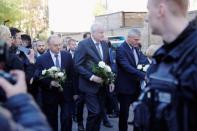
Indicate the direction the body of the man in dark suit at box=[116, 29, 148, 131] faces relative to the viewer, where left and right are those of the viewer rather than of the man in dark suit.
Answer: facing the viewer and to the right of the viewer

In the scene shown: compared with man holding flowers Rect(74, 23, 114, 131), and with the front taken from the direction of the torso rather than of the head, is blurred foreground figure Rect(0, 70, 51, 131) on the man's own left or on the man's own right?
on the man's own right

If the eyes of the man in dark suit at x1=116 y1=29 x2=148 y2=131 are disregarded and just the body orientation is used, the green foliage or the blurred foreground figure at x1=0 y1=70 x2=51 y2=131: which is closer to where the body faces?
the blurred foreground figure

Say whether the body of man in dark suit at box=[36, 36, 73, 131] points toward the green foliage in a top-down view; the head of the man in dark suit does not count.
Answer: no

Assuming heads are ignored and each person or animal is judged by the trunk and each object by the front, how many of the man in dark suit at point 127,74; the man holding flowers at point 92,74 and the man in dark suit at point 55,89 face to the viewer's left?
0

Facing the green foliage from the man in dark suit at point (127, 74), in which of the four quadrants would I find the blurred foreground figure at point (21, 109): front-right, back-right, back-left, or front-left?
back-left

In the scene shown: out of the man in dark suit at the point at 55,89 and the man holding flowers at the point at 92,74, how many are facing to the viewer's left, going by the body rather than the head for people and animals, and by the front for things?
0

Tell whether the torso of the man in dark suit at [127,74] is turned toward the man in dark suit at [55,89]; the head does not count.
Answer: no

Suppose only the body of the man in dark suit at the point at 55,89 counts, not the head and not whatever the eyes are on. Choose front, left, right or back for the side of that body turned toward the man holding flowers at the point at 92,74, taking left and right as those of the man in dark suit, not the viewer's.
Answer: left

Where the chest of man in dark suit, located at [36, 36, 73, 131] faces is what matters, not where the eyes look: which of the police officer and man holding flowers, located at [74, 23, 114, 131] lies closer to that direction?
the police officer

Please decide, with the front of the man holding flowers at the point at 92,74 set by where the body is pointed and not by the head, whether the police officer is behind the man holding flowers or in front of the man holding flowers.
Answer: in front

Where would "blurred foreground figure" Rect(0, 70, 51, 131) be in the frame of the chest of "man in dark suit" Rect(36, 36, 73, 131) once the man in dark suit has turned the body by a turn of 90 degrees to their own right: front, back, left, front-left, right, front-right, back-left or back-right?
left

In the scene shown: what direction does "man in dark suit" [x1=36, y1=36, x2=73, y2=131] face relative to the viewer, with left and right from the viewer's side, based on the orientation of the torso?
facing the viewer

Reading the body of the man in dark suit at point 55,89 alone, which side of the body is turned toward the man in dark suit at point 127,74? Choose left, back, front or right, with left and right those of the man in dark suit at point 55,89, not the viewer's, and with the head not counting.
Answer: left

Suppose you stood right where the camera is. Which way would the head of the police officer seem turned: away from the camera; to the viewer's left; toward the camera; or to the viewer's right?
to the viewer's left

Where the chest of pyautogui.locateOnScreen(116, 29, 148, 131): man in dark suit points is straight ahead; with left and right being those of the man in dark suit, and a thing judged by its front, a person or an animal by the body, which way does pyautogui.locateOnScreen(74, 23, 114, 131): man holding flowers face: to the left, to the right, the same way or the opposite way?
the same way
